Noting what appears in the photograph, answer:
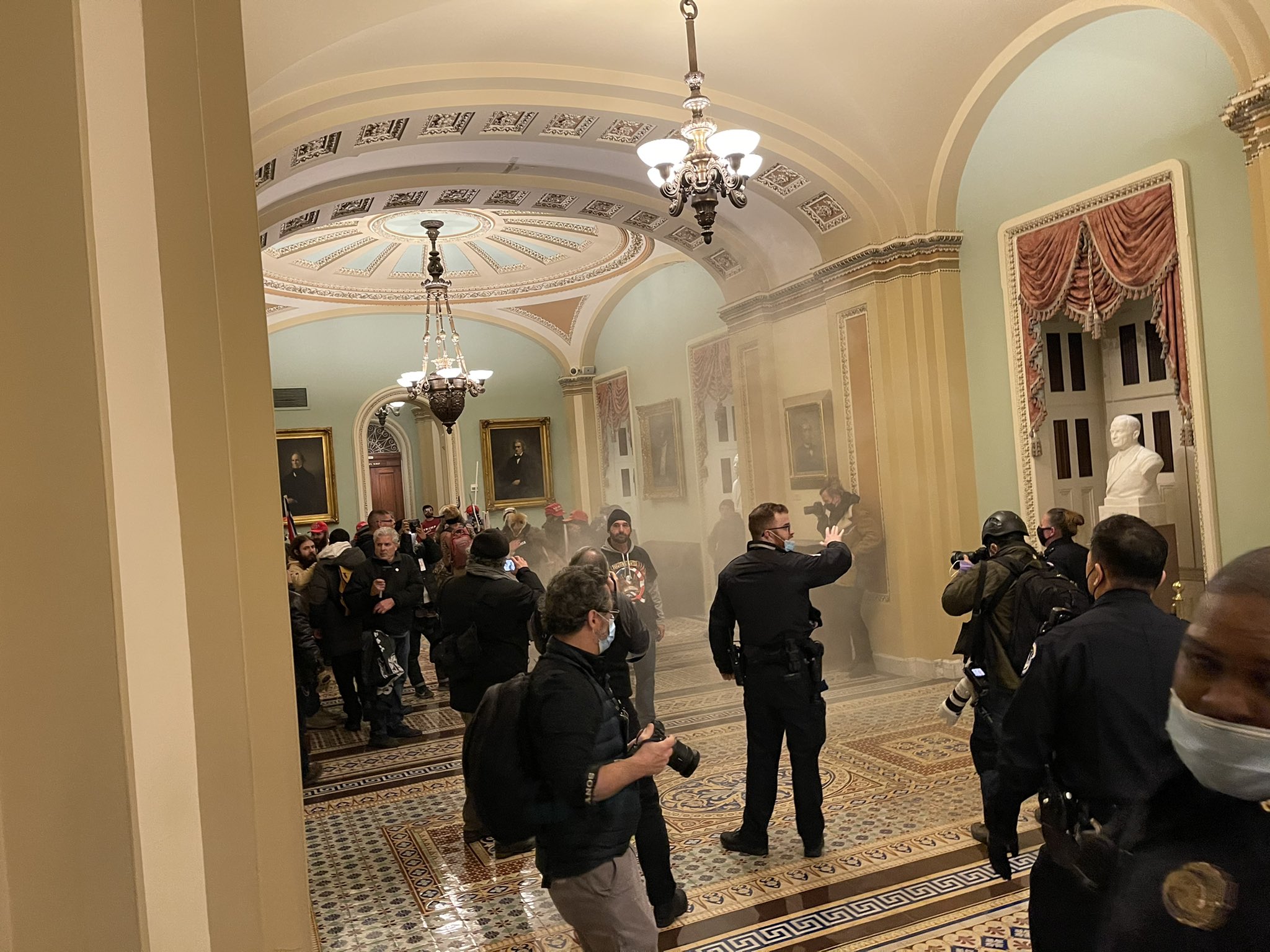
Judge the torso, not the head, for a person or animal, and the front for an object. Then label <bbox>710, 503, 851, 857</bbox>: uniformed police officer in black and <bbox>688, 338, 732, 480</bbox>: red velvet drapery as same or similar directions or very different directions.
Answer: very different directions

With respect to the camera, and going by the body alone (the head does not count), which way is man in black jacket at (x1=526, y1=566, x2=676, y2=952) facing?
to the viewer's right

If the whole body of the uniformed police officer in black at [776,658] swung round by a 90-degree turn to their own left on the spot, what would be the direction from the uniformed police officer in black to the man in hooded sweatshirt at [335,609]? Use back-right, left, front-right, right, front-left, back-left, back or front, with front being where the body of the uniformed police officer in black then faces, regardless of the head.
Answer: front

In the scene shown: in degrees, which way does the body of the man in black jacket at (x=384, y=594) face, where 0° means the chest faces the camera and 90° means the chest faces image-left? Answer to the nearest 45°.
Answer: approximately 0°

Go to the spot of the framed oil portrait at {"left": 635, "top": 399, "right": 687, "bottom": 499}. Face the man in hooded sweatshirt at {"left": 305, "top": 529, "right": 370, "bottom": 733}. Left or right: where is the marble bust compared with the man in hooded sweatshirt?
left

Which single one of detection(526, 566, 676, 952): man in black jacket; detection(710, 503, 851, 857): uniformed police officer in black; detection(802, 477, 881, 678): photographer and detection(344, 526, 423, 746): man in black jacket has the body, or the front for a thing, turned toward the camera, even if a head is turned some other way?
detection(344, 526, 423, 746): man in black jacket

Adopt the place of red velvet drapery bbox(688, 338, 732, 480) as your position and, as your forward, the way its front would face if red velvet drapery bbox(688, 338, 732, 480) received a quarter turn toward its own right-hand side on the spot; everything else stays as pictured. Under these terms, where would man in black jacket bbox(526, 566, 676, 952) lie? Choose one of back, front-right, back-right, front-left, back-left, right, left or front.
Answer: back-left

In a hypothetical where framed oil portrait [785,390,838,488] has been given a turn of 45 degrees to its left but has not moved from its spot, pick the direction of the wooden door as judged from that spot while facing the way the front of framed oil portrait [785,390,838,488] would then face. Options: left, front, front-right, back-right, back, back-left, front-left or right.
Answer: back-right

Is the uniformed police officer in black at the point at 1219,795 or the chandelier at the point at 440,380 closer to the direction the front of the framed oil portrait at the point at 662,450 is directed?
the chandelier

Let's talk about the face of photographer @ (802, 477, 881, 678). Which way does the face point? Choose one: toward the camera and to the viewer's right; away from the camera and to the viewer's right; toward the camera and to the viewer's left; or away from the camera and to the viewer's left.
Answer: toward the camera and to the viewer's left

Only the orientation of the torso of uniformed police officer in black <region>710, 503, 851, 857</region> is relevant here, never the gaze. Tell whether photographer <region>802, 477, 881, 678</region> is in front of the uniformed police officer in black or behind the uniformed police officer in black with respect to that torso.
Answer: in front

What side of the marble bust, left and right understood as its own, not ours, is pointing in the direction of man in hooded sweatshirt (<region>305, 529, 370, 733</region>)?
front

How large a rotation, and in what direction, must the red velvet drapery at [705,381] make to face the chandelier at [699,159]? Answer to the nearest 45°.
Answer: approximately 45° to its left
